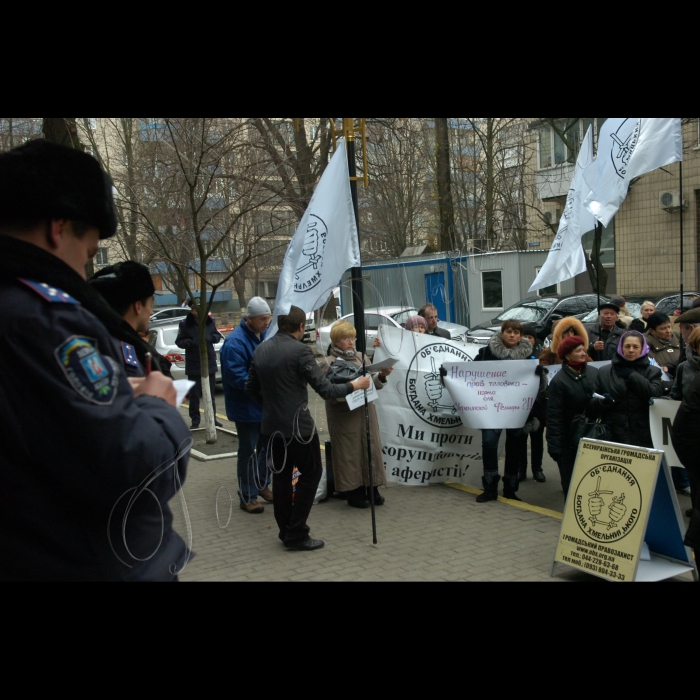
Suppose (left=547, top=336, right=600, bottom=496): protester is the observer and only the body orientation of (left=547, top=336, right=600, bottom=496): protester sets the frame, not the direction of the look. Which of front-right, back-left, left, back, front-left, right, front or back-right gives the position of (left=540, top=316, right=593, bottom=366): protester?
back-left

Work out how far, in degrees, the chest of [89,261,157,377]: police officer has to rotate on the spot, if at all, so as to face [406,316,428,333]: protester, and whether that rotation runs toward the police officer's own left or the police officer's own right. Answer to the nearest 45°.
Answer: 0° — they already face them

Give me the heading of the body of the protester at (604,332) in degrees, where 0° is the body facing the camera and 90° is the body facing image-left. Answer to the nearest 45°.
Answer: approximately 0°

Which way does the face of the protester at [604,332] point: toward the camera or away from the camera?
toward the camera

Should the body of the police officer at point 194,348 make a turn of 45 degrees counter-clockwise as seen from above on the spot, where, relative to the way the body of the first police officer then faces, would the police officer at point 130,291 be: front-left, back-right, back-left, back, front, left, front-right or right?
front-right

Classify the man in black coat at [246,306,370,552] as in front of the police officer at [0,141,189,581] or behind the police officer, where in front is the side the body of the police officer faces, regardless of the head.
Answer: in front

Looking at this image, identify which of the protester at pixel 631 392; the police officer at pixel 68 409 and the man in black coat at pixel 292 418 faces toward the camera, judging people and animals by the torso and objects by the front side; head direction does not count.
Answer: the protester

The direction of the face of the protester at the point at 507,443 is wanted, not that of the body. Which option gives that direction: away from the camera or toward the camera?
toward the camera

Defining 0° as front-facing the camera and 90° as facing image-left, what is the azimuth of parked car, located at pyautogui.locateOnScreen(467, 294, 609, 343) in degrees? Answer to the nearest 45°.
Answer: approximately 45°

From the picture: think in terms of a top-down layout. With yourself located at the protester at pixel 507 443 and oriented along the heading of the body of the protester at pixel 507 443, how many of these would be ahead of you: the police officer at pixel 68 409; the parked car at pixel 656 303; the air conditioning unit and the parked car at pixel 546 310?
1

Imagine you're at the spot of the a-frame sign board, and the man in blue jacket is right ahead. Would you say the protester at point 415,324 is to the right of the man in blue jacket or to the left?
right

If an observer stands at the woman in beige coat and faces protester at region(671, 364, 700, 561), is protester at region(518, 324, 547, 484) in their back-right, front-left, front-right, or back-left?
front-left

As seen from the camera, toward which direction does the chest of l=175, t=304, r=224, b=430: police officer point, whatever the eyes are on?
toward the camera

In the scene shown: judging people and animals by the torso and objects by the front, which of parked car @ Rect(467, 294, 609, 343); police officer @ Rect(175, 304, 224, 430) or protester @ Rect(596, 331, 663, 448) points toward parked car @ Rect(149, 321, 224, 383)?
parked car @ Rect(467, 294, 609, 343)

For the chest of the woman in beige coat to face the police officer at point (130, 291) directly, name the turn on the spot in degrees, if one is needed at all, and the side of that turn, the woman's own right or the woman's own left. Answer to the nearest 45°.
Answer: approximately 45° to the woman's own right

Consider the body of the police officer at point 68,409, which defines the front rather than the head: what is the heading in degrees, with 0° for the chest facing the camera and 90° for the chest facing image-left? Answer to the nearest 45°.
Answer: approximately 225°
